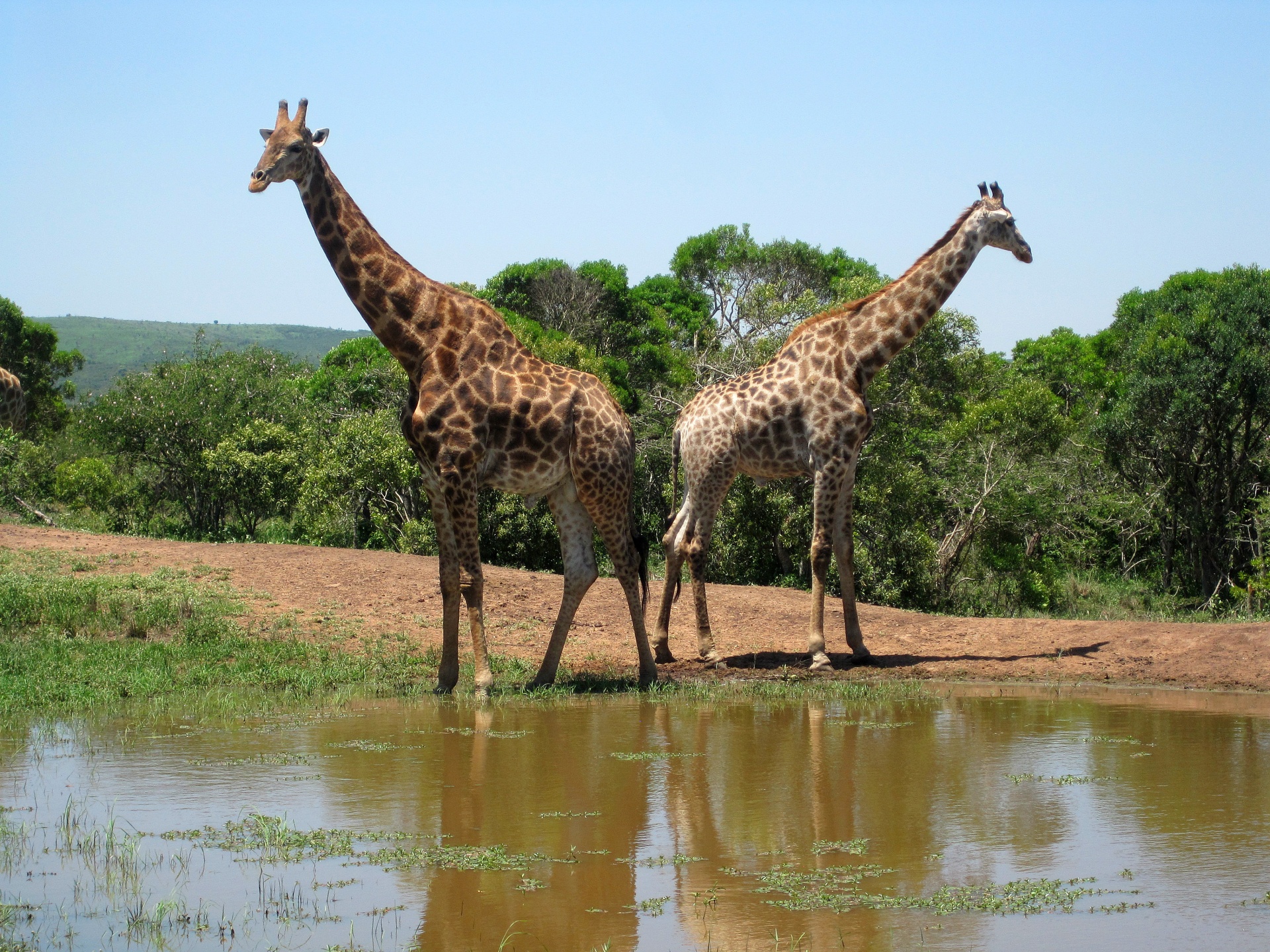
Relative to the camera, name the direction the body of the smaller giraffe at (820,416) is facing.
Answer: to the viewer's right

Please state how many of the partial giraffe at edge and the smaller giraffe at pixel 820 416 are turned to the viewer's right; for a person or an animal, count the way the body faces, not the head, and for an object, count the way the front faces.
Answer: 1

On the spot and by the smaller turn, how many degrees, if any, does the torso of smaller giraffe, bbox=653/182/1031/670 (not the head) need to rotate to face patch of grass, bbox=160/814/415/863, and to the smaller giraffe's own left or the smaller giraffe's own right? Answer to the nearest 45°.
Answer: approximately 90° to the smaller giraffe's own right
